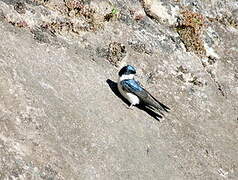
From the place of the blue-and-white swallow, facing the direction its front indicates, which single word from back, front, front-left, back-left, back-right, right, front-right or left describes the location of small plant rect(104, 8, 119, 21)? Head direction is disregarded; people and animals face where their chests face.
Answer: front-right

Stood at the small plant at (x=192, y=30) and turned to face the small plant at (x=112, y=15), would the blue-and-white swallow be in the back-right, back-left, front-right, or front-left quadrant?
front-left

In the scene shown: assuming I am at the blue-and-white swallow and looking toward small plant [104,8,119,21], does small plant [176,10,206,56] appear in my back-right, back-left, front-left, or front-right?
front-right

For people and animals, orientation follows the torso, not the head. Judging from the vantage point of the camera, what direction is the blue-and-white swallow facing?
facing to the left of the viewer

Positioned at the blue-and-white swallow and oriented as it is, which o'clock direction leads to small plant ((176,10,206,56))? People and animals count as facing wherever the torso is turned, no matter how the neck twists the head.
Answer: The small plant is roughly at 3 o'clock from the blue-and-white swallow.

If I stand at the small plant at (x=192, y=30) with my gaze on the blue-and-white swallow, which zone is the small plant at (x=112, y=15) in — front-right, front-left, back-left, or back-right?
front-right
